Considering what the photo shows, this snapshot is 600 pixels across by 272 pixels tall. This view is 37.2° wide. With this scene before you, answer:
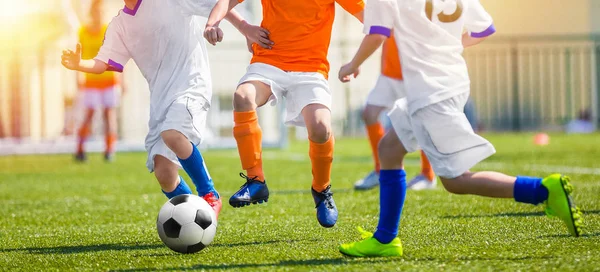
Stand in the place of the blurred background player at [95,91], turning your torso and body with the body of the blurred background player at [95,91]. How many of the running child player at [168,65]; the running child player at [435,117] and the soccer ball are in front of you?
3

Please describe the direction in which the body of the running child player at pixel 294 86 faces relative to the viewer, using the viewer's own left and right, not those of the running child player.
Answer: facing the viewer

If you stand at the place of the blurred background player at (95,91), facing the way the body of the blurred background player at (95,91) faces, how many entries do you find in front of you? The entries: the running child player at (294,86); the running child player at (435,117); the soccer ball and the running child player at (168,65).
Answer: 4

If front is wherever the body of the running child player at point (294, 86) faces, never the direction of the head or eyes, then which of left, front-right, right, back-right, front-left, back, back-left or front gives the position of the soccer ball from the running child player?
front-right

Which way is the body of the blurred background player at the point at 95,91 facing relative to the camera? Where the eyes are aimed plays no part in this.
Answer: toward the camera

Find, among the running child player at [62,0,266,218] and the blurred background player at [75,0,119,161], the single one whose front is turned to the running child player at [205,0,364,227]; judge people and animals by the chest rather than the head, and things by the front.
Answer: the blurred background player

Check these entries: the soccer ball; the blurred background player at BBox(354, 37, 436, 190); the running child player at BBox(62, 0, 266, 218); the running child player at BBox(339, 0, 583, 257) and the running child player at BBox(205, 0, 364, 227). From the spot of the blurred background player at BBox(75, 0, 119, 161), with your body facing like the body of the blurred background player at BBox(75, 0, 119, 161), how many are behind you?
0

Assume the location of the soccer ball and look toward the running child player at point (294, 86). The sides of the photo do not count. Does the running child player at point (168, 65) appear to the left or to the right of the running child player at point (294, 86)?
left

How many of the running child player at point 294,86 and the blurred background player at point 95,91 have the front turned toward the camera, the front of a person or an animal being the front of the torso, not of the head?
2

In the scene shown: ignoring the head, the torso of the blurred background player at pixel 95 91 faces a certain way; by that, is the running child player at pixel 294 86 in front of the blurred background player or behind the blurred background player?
in front

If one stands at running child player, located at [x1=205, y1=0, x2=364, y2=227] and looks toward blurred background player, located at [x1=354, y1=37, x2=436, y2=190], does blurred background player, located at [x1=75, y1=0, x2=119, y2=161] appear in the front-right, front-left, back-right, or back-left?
front-left

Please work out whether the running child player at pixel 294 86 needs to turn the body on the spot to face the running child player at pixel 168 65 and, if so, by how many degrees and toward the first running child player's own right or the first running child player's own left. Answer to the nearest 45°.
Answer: approximately 90° to the first running child player's own right
